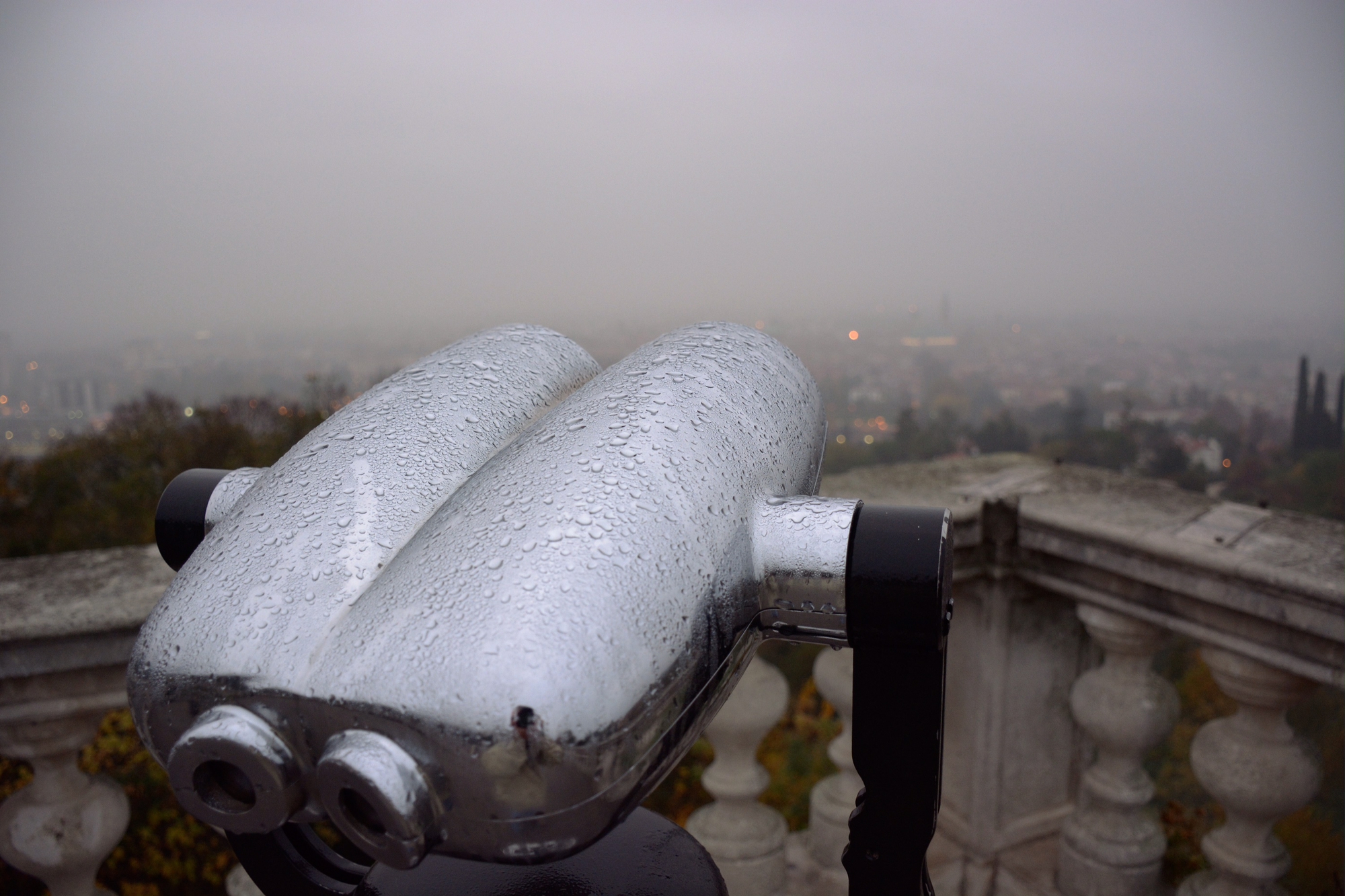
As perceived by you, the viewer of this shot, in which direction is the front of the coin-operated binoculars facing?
facing away from the viewer and to the right of the viewer

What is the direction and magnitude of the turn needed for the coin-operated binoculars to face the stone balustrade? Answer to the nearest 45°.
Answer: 0° — it already faces it

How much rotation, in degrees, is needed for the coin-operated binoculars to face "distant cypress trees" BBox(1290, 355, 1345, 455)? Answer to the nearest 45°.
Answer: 0° — it already faces it
